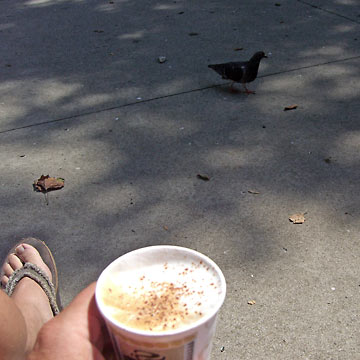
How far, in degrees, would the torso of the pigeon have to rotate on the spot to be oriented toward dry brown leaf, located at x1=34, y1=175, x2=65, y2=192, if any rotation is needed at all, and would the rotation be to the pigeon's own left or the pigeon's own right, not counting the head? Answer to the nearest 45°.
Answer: approximately 135° to the pigeon's own right

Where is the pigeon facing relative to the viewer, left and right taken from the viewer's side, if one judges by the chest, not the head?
facing to the right of the viewer

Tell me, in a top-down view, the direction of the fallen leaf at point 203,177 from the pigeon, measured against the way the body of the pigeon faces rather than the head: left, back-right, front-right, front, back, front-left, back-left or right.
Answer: right

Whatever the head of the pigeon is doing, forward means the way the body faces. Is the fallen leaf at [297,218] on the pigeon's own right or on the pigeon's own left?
on the pigeon's own right
